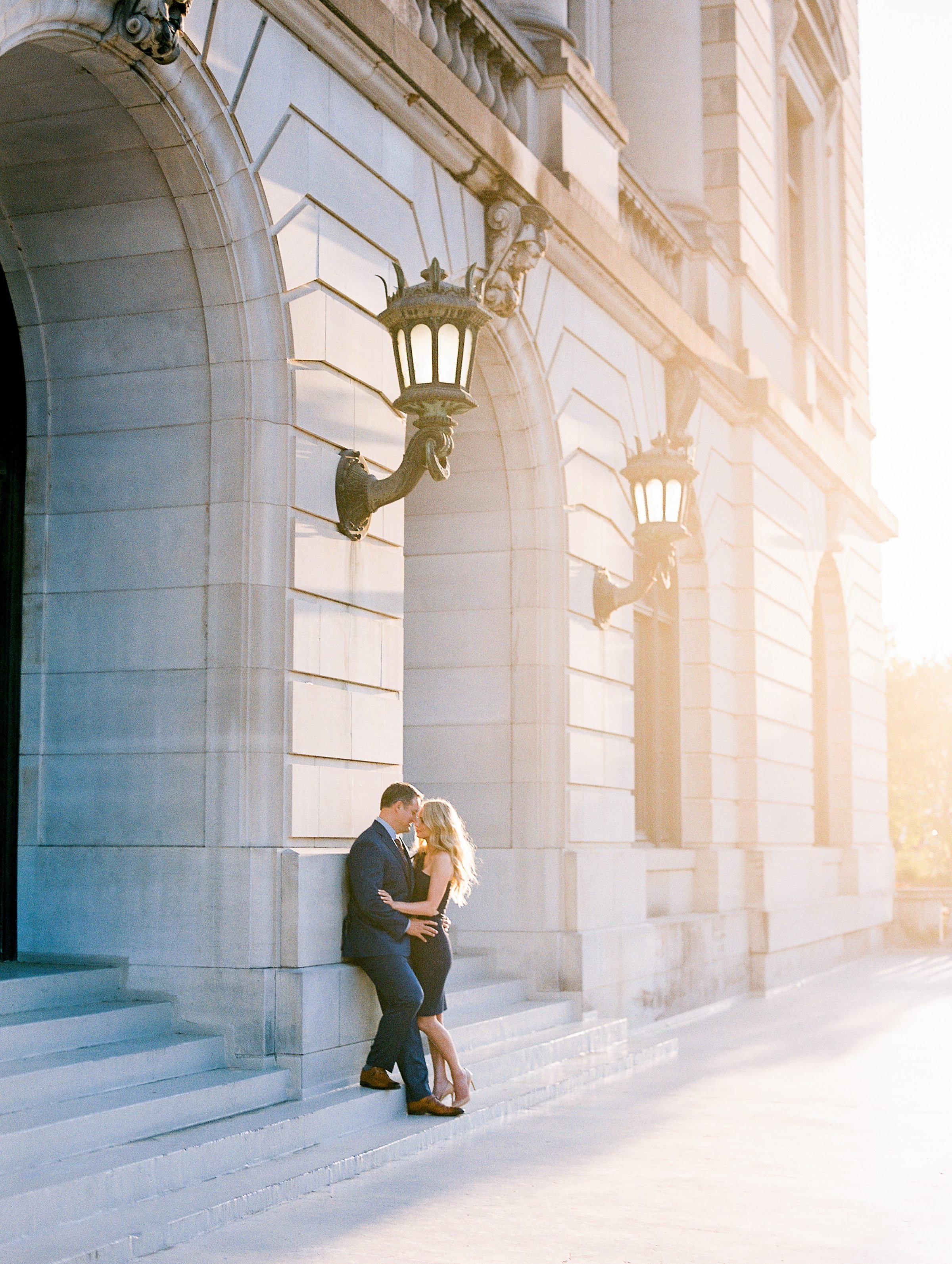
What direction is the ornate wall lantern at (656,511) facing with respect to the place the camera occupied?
facing to the right of the viewer

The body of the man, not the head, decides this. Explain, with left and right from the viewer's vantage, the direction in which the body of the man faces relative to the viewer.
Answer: facing to the right of the viewer

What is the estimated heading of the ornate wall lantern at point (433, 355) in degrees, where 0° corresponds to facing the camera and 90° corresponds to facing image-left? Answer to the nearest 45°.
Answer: approximately 270°

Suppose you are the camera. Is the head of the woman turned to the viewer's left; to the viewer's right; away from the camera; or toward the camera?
to the viewer's left

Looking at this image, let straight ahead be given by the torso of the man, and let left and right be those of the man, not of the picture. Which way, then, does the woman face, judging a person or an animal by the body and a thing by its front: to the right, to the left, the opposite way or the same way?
the opposite way

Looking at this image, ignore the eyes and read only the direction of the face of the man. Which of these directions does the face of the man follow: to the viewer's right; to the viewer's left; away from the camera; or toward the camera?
to the viewer's right

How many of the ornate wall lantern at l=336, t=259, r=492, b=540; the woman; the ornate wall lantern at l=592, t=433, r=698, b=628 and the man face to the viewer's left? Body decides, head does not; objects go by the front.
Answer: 1

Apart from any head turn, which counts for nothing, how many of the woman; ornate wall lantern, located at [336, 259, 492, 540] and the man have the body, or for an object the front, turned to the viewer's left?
1

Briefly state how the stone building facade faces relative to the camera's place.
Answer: facing the viewer and to the right of the viewer

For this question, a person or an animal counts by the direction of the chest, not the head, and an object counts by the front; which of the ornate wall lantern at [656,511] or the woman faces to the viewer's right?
the ornate wall lantern

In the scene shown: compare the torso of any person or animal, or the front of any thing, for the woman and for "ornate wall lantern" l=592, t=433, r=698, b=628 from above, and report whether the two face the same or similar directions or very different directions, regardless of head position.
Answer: very different directions

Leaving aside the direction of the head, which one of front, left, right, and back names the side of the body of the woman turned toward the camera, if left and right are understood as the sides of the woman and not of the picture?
left
